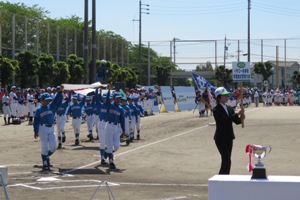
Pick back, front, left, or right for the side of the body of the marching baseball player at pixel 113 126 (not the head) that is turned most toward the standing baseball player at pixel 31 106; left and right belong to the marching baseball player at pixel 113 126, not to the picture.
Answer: back

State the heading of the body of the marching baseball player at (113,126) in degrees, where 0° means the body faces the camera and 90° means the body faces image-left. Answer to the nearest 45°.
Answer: approximately 0°

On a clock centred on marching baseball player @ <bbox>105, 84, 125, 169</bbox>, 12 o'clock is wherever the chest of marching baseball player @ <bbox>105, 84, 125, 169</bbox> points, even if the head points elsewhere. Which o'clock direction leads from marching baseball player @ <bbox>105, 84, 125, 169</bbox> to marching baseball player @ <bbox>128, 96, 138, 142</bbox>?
marching baseball player @ <bbox>128, 96, 138, 142</bbox> is roughly at 6 o'clock from marching baseball player @ <bbox>105, 84, 125, 169</bbox>.

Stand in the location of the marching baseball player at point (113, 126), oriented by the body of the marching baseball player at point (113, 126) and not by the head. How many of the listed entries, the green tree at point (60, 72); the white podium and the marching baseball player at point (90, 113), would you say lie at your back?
2

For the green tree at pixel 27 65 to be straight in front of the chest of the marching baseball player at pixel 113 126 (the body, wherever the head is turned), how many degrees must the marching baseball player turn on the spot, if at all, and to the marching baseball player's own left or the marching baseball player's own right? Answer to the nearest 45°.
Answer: approximately 180°

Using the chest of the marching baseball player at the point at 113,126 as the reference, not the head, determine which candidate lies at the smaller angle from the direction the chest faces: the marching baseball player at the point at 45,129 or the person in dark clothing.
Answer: the person in dark clothing

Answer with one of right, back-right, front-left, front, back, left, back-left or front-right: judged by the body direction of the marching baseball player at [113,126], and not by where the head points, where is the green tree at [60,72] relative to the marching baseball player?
back
